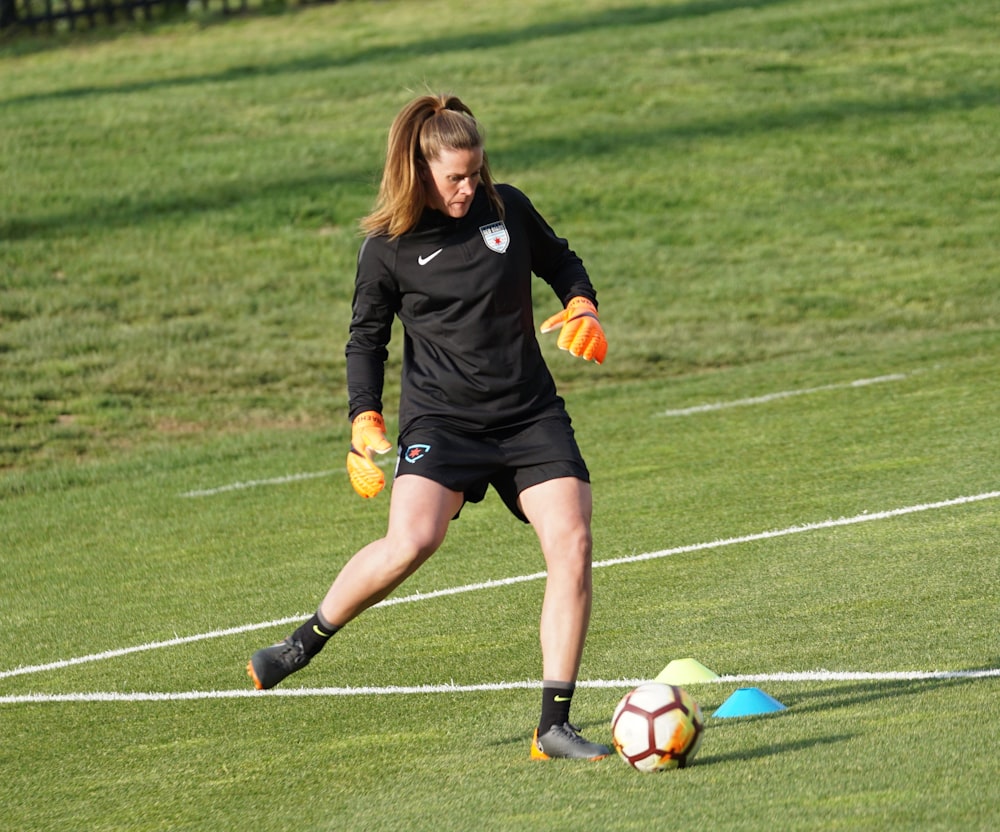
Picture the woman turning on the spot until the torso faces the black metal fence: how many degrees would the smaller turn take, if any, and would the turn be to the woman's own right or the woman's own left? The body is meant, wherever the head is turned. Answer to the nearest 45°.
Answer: approximately 180°

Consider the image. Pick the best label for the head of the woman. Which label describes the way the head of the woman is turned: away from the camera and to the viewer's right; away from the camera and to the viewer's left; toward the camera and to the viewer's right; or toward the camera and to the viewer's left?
toward the camera and to the viewer's right

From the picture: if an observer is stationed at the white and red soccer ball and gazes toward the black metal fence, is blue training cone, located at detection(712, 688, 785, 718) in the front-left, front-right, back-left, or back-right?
front-right

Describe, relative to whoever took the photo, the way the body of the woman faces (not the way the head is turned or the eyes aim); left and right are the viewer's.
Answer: facing the viewer
